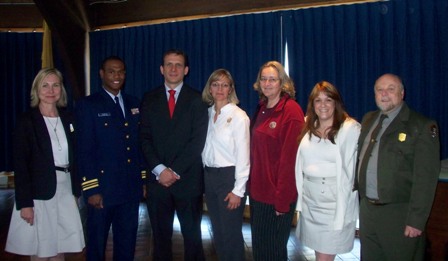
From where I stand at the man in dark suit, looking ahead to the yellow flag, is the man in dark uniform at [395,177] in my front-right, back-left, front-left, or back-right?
back-right

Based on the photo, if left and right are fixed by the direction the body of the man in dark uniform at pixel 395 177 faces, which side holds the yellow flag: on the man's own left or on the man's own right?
on the man's own right

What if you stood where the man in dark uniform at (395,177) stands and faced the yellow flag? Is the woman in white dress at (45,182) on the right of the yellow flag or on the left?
left

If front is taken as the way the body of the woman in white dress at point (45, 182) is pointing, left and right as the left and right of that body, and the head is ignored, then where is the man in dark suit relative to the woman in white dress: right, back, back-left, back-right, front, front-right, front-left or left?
front-left

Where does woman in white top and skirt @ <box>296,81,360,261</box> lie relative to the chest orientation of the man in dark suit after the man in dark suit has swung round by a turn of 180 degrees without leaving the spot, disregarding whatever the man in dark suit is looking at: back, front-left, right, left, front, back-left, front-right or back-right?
back-right

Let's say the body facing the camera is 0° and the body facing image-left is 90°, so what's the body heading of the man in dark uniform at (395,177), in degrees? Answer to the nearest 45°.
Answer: approximately 45°

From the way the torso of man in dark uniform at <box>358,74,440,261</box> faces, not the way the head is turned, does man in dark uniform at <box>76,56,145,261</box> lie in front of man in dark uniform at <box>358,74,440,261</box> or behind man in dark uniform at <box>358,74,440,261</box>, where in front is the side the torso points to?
in front
